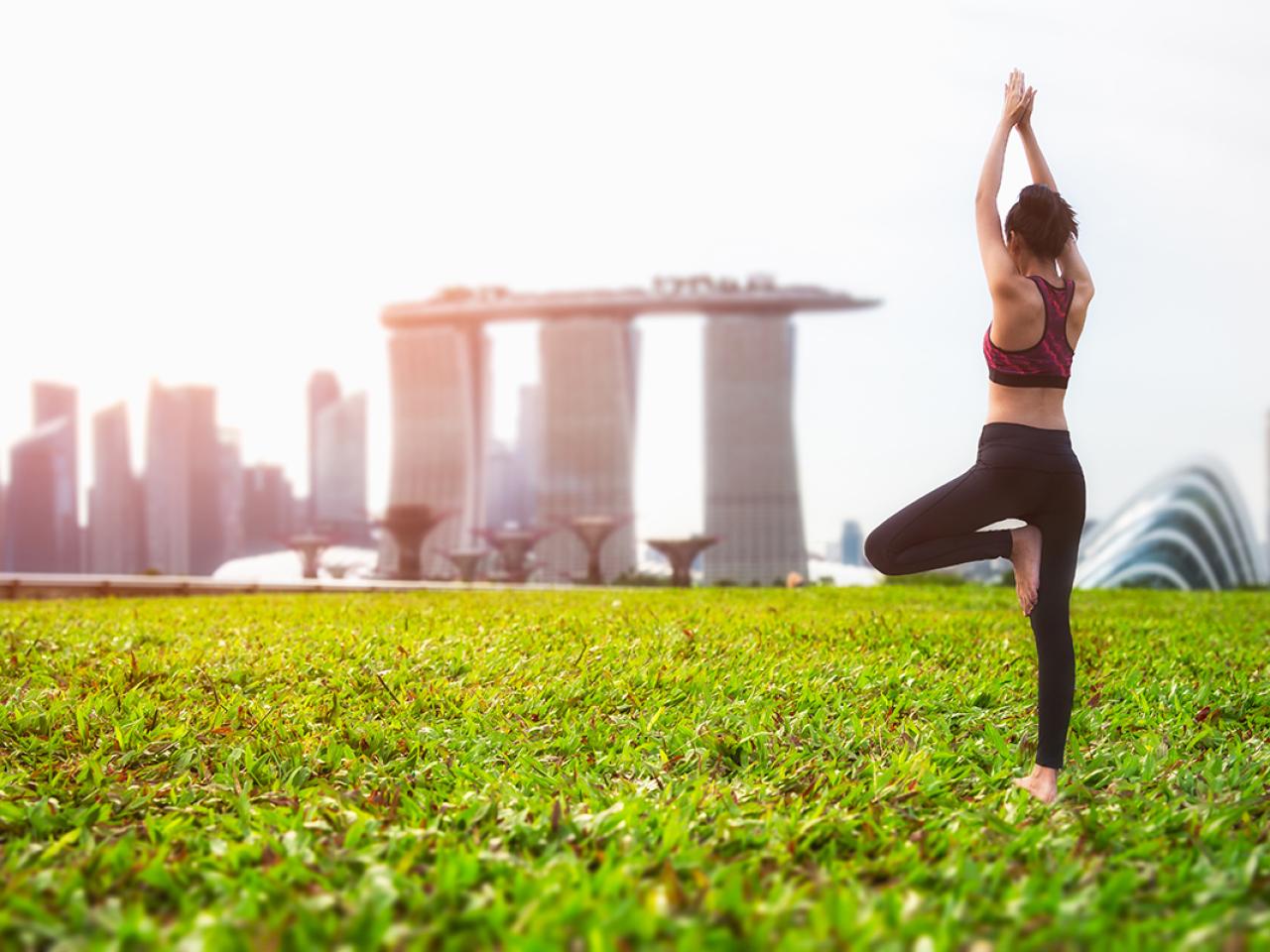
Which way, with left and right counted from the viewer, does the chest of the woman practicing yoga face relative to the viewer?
facing away from the viewer and to the left of the viewer

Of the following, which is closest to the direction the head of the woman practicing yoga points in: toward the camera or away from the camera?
away from the camera

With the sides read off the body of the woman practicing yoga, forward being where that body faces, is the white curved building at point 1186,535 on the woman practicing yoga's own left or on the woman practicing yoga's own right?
on the woman practicing yoga's own right
